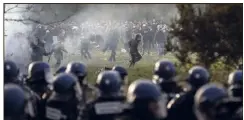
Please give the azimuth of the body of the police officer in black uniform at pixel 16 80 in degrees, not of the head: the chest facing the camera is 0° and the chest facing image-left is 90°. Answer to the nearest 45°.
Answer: approximately 180°

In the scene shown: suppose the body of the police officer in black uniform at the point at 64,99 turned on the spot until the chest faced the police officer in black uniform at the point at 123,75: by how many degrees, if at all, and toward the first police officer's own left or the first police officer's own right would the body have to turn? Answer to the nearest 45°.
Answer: approximately 45° to the first police officer's own right

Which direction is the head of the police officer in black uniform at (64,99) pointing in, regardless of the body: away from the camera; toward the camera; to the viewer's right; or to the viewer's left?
away from the camera

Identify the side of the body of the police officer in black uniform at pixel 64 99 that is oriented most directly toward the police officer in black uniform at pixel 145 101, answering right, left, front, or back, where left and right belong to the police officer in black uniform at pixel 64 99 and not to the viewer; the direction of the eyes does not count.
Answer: right

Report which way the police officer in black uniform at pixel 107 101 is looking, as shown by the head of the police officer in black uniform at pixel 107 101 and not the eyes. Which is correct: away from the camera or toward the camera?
away from the camera

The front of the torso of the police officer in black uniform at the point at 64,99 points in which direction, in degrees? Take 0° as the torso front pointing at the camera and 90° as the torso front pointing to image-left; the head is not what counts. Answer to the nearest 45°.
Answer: approximately 225°

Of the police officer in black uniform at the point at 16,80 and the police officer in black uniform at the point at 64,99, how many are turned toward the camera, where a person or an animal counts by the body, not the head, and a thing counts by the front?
0

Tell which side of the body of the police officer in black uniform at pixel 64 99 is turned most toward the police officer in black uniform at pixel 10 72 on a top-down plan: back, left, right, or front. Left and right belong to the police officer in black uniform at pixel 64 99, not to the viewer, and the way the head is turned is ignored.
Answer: left
